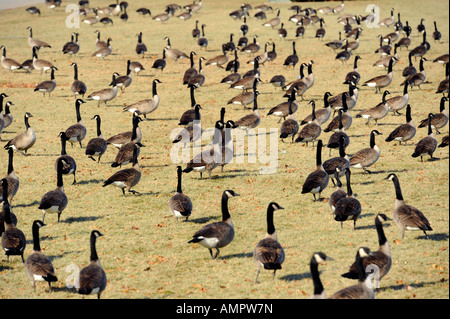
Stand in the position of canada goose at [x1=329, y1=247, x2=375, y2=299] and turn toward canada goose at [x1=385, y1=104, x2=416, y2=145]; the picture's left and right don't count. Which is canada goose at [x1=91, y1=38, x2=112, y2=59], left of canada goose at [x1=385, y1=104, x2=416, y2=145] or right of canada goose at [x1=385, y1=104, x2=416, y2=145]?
left

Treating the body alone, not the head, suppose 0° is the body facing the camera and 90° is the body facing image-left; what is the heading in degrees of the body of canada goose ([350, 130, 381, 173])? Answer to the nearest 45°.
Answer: approximately 270°

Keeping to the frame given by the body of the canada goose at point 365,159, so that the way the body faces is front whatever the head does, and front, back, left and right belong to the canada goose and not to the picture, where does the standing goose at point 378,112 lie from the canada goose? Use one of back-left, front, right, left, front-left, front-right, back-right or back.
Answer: left

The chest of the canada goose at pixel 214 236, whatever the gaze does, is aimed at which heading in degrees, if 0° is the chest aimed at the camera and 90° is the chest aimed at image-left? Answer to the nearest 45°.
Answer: approximately 270°

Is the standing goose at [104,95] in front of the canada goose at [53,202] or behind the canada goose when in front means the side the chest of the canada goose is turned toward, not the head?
in front

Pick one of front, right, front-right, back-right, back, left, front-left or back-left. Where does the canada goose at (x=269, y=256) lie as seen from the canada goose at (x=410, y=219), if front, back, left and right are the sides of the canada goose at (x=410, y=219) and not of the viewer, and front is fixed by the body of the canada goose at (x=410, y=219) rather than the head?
front-left

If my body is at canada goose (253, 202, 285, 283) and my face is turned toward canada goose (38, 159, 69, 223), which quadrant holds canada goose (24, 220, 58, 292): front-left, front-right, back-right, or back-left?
front-left
